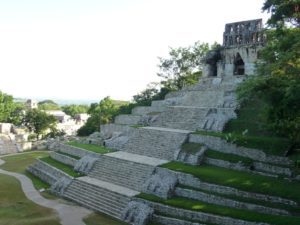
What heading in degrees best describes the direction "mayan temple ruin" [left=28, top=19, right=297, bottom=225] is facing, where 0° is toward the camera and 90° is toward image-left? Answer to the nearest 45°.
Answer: approximately 45°
